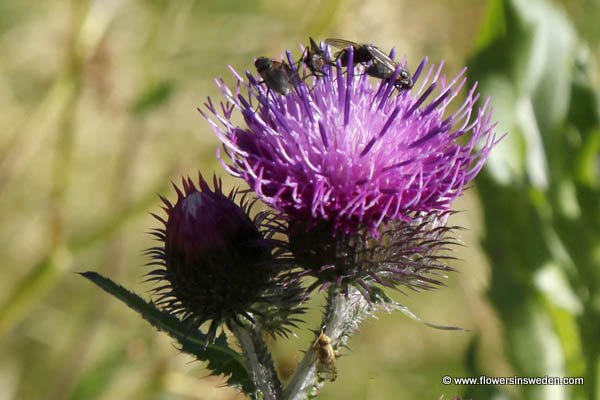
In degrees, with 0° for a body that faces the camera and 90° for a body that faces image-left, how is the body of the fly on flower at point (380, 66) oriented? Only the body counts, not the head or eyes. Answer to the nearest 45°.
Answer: approximately 270°
